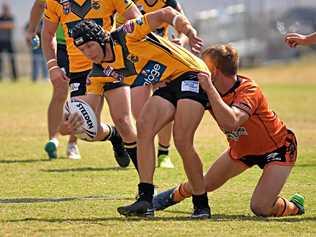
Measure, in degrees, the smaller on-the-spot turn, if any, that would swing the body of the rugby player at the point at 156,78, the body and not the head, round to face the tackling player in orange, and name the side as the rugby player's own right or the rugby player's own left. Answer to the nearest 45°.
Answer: approximately 135° to the rugby player's own left

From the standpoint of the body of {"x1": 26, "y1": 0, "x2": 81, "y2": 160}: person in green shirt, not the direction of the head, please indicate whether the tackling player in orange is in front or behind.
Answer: in front

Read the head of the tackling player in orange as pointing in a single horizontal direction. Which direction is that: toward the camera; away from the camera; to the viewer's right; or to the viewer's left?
to the viewer's left
